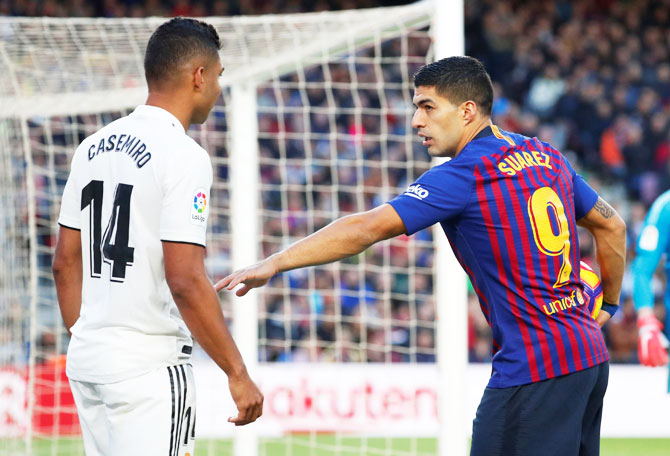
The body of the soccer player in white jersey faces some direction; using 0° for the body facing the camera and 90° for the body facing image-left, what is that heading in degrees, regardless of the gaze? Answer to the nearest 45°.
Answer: approximately 225°

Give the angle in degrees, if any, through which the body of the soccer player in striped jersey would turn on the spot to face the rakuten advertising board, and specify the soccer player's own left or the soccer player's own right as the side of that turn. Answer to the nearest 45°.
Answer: approximately 45° to the soccer player's own right

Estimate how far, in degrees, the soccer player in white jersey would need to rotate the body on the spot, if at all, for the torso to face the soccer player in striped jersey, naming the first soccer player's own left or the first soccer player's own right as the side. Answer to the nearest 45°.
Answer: approximately 45° to the first soccer player's own right

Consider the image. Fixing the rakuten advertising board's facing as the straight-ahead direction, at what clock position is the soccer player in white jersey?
The soccer player in white jersey is roughly at 12 o'clock from the rakuten advertising board.

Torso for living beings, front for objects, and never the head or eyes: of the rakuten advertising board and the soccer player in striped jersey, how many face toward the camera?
1

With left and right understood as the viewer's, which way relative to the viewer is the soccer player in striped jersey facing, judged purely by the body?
facing away from the viewer and to the left of the viewer

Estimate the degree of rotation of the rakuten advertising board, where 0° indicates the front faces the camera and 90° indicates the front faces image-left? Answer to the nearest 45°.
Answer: approximately 0°

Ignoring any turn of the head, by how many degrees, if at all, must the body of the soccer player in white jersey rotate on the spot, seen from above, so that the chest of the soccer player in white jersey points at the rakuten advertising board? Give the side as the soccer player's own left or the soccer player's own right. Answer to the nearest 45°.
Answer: approximately 45° to the soccer player's own left

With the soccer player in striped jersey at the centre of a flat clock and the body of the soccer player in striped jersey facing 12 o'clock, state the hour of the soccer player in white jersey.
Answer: The soccer player in white jersey is roughly at 10 o'clock from the soccer player in striped jersey.

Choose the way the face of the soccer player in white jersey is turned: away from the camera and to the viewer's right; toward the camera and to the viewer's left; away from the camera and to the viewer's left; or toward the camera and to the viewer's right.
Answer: away from the camera and to the viewer's right

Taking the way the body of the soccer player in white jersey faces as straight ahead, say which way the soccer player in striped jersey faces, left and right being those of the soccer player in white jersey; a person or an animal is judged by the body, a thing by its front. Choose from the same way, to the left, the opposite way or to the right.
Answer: to the left

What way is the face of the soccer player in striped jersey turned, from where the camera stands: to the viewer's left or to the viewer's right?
to the viewer's left
